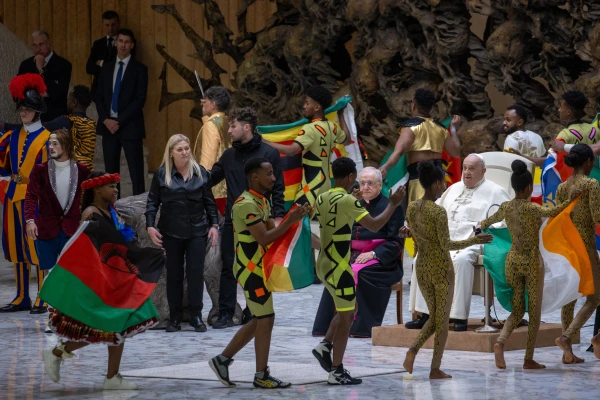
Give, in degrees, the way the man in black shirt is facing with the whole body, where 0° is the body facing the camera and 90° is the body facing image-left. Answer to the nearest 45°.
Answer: approximately 45°

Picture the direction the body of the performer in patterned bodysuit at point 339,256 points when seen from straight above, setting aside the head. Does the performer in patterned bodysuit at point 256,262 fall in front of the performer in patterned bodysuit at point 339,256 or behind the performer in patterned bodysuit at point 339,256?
behind

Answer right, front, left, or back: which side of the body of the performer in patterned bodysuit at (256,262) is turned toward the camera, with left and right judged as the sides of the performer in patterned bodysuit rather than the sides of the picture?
right

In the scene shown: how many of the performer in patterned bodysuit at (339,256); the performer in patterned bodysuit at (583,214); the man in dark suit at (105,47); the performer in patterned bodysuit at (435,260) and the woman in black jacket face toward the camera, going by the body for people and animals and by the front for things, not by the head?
2

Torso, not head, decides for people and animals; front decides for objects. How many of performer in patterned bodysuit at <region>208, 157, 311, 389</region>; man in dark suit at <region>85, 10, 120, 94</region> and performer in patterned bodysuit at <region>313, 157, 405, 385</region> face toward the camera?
1

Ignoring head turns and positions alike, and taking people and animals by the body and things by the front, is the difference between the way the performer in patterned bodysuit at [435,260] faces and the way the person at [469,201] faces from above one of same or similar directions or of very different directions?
very different directions

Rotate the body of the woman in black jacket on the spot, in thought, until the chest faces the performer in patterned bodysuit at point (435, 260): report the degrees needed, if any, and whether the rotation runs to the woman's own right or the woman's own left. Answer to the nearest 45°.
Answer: approximately 45° to the woman's own left

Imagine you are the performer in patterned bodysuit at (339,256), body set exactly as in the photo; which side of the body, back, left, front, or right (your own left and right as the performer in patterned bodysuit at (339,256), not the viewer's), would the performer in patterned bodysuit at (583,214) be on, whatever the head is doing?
front
